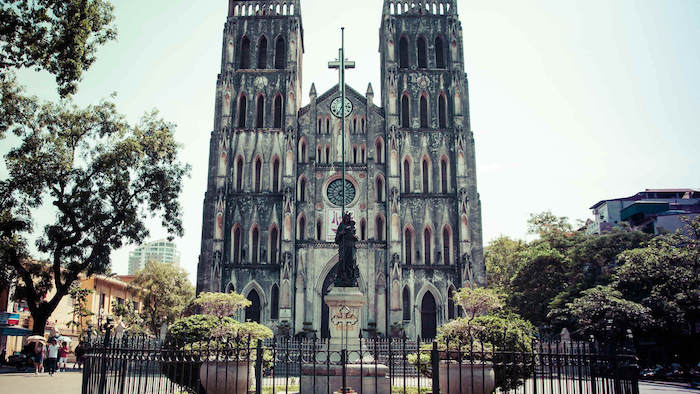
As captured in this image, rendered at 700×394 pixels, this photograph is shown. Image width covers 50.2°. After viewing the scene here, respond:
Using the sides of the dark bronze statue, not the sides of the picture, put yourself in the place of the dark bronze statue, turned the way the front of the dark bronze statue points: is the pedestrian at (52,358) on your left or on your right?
on your right

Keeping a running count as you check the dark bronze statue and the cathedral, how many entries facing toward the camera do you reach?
2

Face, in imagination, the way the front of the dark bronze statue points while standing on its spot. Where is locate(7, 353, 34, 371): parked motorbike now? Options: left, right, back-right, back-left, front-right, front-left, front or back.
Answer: back-right

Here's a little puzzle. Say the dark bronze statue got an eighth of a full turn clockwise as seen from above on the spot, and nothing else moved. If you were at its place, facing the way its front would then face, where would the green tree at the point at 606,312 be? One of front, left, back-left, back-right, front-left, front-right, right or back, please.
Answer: back

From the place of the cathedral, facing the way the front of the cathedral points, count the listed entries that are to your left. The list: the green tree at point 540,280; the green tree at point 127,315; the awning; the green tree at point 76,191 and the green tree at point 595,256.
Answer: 2

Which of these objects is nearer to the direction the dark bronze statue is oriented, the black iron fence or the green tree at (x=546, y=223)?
the black iron fence

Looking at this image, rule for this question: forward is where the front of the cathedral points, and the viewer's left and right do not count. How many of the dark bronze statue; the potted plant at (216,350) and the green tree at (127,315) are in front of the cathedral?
2

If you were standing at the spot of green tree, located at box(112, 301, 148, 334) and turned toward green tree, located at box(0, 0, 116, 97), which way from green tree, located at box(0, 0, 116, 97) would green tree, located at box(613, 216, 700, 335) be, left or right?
left

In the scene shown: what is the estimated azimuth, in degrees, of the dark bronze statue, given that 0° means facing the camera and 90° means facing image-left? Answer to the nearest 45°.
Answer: approximately 0°

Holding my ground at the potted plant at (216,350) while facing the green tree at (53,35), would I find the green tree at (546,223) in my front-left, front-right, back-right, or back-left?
back-right

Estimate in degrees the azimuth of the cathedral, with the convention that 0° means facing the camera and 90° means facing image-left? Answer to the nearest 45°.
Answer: approximately 0°

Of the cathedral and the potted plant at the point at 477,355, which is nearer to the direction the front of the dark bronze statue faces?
the potted plant
